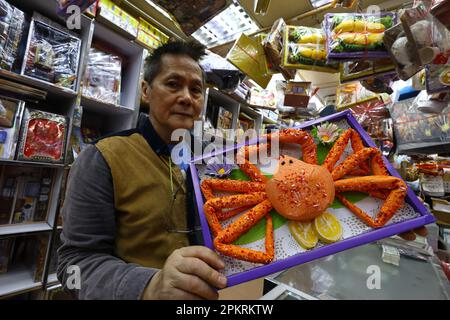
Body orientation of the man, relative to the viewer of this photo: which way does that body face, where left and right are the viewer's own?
facing the viewer and to the right of the viewer

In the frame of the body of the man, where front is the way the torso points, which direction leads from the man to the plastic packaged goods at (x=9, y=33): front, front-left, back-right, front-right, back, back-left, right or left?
back

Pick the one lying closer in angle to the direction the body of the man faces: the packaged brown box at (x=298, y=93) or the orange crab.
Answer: the orange crab

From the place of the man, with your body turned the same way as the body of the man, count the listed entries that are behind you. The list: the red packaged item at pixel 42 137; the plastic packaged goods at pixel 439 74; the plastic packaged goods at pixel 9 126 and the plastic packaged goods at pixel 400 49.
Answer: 2

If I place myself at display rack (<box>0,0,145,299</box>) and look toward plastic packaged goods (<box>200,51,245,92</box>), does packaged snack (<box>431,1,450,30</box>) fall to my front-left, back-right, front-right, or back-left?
front-right

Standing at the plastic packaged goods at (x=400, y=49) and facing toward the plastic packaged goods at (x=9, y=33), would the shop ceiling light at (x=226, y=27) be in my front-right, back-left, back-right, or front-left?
front-right

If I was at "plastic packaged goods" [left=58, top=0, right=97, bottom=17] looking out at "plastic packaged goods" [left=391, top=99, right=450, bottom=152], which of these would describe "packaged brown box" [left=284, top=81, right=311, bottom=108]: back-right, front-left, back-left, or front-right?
front-left
